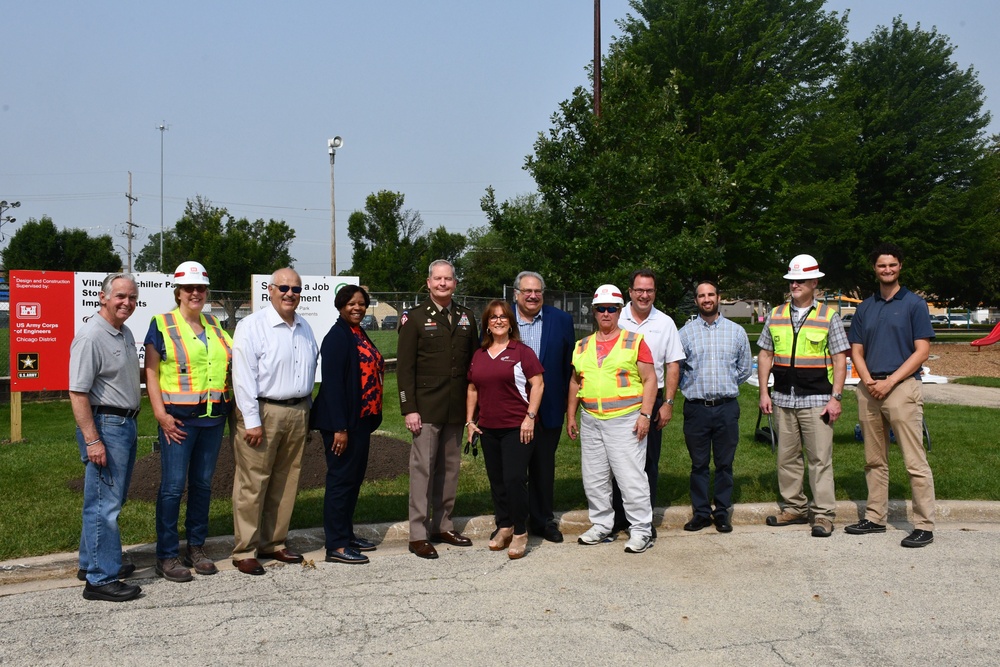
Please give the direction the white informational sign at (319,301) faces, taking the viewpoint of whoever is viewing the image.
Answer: facing the viewer

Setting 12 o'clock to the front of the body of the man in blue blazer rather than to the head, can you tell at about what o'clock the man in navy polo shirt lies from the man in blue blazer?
The man in navy polo shirt is roughly at 9 o'clock from the man in blue blazer.

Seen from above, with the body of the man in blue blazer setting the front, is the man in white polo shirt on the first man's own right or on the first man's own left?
on the first man's own left

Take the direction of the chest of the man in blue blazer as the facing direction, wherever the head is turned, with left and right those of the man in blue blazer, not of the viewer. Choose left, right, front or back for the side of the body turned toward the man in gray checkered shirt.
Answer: left

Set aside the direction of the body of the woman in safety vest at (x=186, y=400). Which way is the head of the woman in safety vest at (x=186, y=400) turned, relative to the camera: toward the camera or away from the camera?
toward the camera

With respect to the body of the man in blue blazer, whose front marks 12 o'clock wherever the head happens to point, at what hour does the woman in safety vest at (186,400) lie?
The woman in safety vest is roughly at 2 o'clock from the man in blue blazer.

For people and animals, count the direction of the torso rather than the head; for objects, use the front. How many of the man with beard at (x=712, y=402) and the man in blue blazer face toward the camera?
2

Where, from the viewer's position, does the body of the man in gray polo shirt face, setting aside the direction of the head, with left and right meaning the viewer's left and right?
facing the viewer and to the right of the viewer

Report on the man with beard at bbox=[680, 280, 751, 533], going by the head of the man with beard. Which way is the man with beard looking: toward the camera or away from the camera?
toward the camera

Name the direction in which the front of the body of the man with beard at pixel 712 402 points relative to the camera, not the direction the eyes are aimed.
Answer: toward the camera

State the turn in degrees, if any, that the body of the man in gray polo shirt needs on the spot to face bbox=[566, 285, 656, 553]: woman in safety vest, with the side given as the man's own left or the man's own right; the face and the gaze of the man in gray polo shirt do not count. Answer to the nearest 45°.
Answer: approximately 45° to the man's own left

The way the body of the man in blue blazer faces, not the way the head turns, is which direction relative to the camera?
toward the camera

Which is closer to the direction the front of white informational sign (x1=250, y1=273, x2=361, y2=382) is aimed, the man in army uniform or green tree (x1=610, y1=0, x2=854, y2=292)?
the man in army uniform

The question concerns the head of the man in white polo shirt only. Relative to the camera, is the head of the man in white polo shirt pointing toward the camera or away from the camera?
toward the camera

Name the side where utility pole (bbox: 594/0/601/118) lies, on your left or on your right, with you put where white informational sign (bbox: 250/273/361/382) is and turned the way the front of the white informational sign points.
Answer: on your left

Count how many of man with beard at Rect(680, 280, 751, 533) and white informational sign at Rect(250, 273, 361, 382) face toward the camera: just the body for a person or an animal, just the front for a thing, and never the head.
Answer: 2

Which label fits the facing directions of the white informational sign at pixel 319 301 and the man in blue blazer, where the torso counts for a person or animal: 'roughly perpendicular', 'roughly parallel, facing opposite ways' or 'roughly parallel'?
roughly parallel
